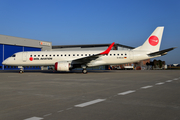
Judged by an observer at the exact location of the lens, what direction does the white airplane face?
facing to the left of the viewer
